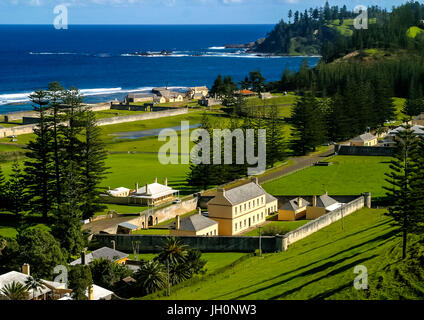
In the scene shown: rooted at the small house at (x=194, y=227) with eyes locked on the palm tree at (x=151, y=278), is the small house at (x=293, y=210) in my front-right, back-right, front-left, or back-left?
back-left

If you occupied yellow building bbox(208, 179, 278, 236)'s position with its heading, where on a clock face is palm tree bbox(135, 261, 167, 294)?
The palm tree is roughly at 2 o'clock from the yellow building.

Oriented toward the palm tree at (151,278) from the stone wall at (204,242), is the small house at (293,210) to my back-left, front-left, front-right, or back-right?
back-left

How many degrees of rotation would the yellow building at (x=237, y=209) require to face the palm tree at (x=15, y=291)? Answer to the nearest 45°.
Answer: approximately 90° to its right

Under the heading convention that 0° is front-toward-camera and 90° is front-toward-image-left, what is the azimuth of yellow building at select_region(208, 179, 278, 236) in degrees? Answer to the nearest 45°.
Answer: approximately 315°

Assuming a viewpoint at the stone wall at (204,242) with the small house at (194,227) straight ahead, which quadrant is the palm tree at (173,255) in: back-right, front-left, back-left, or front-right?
back-left

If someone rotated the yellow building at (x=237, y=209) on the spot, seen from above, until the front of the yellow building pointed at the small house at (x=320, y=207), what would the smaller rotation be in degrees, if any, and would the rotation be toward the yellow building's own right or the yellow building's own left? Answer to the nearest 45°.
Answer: approximately 90° to the yellow building's own left

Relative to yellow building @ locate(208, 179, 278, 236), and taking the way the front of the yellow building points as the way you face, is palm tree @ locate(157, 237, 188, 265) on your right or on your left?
on your right

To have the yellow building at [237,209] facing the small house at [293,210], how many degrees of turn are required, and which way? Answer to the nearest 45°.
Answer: approximately 90° to its left
